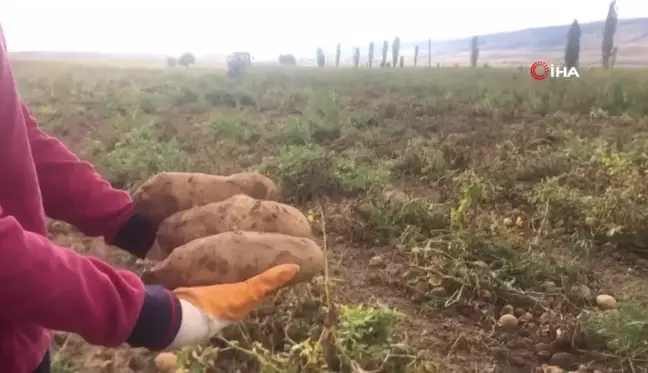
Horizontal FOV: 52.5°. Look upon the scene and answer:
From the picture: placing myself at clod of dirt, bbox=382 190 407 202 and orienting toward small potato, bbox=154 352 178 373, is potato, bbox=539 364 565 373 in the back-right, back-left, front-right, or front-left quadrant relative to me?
front-left

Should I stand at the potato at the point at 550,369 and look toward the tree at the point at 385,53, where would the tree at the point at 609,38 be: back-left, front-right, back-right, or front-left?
front-right

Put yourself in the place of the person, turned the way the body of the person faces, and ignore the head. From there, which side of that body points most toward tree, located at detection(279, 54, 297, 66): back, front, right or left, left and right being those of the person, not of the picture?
left

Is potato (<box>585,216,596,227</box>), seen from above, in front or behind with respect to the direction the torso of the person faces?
in front

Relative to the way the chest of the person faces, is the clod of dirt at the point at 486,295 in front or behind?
in front

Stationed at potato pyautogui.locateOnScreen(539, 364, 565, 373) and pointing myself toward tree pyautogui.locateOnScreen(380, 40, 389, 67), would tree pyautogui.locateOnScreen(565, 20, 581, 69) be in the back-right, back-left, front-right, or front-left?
front-right

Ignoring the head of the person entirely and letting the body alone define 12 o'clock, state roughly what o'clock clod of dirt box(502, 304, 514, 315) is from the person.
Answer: The clod of dirt is roughly at 11 o'clock from the person.

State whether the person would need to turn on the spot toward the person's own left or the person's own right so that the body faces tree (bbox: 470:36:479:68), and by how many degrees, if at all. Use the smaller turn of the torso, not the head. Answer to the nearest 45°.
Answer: approximately 45° to the person's own left

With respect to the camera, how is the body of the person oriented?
to the viewer's right

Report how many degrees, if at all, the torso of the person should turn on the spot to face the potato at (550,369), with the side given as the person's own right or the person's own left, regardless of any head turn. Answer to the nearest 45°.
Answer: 0° — they already face it

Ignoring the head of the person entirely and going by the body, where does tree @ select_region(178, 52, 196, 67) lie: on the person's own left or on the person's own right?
on the person's own left

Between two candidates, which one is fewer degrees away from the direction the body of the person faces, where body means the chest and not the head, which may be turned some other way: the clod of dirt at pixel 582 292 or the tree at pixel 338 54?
the clod of dirt

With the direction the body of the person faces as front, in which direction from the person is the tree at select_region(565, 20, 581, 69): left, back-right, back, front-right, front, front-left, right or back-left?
front-left

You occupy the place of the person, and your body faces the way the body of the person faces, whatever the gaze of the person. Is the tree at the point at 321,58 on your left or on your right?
on your left
